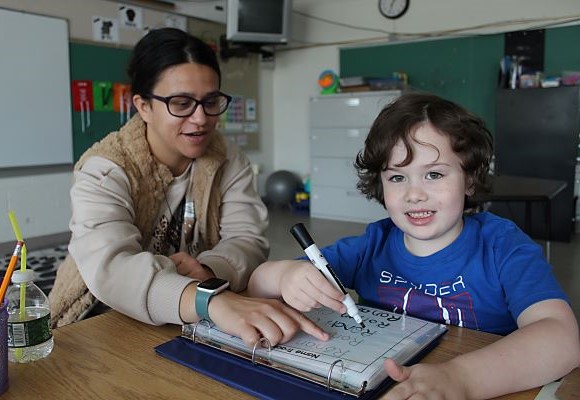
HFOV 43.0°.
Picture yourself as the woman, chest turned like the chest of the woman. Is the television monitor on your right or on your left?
on your left

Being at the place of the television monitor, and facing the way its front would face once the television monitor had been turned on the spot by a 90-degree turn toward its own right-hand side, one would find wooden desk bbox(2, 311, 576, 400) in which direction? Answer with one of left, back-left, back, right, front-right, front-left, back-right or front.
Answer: left

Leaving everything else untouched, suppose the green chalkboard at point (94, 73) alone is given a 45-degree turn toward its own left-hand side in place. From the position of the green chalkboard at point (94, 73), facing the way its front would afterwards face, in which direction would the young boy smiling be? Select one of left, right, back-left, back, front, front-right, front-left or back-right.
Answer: right

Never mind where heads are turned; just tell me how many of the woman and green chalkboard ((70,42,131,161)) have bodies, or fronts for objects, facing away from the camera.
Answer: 0

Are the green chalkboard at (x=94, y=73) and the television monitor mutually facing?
no

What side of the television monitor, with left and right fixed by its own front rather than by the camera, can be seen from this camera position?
front

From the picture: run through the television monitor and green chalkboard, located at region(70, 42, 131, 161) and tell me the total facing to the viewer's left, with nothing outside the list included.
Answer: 0

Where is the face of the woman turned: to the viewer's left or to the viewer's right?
to the viewer's right

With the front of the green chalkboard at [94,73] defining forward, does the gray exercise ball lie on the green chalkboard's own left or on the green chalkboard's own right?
on the green chalkboard's own left

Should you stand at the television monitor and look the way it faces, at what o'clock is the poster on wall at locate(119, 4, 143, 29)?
The poster on wall is roughly at 2 o'clock from the television monitor.

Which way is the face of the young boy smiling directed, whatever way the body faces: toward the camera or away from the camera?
toward the camera

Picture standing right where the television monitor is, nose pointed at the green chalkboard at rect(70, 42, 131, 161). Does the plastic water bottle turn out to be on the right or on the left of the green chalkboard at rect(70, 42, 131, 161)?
left

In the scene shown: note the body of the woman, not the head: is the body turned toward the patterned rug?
no

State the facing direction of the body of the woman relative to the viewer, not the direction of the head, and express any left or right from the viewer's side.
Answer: facing the viewer and to the right of the viewer

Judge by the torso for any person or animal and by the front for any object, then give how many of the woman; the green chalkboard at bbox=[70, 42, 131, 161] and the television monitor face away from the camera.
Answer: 0

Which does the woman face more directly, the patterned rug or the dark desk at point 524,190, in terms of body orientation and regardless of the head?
the dark desk
